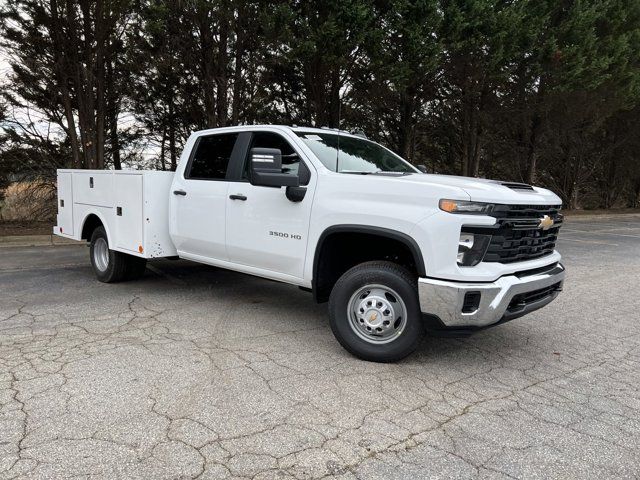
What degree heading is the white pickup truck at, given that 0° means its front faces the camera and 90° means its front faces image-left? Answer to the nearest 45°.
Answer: approximately 315°
